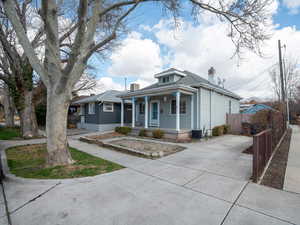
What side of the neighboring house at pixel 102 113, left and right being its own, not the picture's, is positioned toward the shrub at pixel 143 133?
left

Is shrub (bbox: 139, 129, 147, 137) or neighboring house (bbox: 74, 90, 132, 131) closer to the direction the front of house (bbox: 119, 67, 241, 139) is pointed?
the shrub

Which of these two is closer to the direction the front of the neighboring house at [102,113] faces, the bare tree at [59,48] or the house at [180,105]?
the bare tree

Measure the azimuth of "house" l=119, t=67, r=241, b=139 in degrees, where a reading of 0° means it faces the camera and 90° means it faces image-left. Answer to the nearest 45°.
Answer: approximately 45°

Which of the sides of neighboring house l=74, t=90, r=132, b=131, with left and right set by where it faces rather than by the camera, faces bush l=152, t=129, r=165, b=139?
left

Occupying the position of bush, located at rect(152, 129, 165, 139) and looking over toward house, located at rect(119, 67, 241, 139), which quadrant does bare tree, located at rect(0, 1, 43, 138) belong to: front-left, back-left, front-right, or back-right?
back-left

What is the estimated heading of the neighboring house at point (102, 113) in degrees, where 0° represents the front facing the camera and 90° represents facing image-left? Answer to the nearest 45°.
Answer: approximately 45°

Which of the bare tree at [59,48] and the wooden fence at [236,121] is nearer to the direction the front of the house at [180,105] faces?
the bare tree

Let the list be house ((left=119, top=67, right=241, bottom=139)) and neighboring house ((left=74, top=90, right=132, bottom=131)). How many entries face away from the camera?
0
